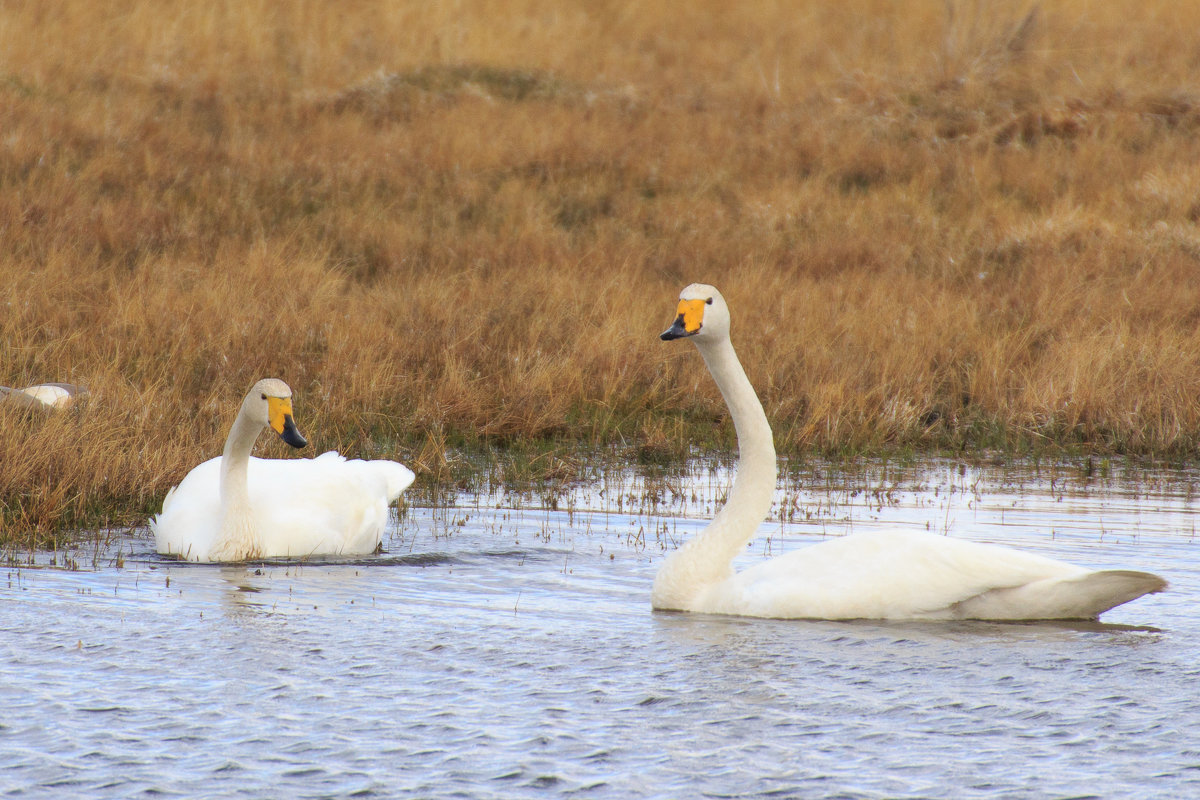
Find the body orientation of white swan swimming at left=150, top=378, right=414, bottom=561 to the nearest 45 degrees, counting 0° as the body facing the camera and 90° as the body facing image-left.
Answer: approximately 45°

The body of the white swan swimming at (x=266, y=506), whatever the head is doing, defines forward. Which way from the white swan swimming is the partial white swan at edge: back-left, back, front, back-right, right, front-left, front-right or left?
right
